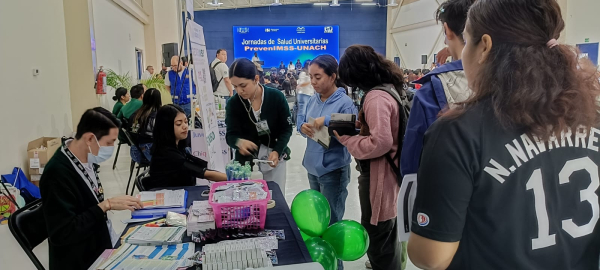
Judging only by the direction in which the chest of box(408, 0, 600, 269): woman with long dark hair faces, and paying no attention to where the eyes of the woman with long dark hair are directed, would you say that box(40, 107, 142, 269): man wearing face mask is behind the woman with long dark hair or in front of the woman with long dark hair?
in front

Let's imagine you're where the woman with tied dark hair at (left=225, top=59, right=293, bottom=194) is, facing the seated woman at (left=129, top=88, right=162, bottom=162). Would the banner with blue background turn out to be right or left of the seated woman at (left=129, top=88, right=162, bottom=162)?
right

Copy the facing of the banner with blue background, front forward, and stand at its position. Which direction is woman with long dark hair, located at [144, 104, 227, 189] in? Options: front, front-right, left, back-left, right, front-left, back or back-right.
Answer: front

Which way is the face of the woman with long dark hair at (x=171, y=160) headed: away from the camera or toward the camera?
toward the camera

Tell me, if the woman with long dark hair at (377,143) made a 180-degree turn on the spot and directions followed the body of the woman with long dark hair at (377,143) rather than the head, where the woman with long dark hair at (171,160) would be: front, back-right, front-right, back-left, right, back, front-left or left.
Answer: back

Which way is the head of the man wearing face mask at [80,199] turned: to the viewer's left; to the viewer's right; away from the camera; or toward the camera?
to the viewer's right

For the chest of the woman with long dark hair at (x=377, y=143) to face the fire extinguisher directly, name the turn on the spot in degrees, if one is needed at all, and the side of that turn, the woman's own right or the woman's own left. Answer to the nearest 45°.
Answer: approximately 45° to the woman's own right

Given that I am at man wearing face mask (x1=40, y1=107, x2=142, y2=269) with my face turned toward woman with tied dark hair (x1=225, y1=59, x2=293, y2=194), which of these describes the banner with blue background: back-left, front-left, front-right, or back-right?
front-left

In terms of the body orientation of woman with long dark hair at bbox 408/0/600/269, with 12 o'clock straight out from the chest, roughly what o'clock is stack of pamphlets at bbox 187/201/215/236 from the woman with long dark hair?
The stack of pamphlets is roughly at 11 o'clock from the woman with long dark hair.

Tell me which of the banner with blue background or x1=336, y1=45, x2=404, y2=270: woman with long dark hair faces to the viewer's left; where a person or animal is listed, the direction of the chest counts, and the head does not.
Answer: the woman with long dark hair

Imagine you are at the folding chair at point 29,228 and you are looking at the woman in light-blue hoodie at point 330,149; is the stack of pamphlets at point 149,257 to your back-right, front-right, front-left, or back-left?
front-right

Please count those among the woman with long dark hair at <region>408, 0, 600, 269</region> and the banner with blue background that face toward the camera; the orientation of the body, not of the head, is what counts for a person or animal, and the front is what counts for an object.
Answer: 1

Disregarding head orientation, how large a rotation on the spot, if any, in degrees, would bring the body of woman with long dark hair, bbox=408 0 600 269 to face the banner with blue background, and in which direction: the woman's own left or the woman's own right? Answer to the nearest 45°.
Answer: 0° — they already face it

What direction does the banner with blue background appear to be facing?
toward the camera

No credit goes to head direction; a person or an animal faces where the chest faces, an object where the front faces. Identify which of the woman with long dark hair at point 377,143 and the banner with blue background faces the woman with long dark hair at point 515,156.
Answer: the banner with blue background

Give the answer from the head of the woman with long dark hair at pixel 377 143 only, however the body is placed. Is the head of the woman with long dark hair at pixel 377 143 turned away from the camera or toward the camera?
away from the camera

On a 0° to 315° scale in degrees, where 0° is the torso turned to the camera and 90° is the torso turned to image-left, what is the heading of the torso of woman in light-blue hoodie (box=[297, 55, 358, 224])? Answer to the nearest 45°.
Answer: approximately 45°

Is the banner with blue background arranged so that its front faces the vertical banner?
yes

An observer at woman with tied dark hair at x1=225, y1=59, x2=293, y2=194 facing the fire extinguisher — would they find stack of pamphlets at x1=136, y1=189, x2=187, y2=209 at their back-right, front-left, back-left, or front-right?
back-left

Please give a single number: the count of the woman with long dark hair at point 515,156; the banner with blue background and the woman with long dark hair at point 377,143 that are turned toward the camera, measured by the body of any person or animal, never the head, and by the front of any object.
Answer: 1
